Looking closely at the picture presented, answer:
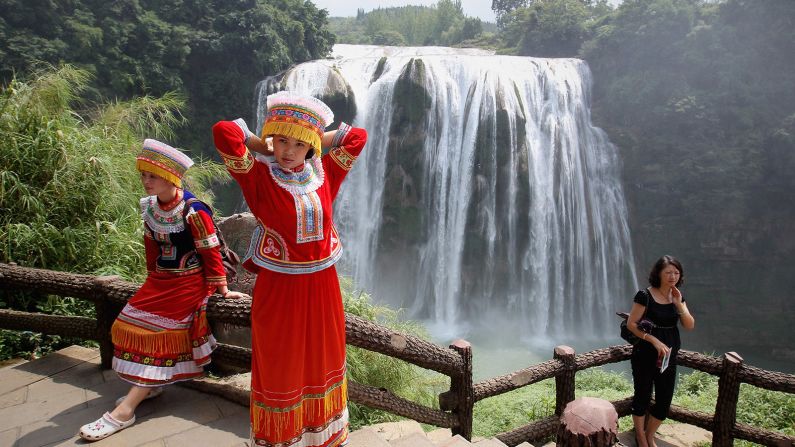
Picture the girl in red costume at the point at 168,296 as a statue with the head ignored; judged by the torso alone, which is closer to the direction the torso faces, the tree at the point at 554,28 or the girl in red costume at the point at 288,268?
the girl in red costume

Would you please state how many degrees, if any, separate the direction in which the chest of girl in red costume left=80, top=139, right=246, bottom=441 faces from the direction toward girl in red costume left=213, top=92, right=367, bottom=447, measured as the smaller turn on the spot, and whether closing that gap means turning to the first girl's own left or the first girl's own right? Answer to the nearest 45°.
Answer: approximately 90° to the first girl's own left

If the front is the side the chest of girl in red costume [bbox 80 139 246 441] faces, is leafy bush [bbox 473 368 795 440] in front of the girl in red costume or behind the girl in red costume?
behind

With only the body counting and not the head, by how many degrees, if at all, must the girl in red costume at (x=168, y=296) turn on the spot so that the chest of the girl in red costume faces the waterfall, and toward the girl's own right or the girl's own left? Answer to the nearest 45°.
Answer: approximately 180°

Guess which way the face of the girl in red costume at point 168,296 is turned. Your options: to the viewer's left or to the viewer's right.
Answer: to the viewer's left

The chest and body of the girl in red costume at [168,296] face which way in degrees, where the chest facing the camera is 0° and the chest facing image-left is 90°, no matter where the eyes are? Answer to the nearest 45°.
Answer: approximately 45°

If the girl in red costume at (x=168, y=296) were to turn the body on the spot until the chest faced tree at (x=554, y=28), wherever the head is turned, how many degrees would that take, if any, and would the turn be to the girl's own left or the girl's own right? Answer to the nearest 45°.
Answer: approximately 180°

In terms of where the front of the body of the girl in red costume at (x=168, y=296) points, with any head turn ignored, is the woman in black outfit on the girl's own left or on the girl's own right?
on the girl's own left
